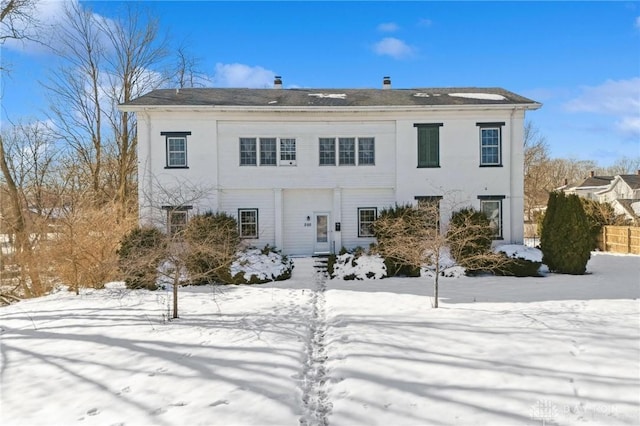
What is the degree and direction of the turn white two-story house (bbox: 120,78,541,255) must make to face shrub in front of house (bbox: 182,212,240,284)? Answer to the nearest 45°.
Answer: approximately 45° to its right

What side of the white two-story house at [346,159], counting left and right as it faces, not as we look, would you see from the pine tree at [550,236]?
left

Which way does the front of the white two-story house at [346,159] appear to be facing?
toward the camera

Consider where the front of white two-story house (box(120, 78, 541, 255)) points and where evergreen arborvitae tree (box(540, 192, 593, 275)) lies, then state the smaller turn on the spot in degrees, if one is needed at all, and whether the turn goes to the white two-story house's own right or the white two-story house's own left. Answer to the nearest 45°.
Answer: approximately 90° to the white two-story house's own left

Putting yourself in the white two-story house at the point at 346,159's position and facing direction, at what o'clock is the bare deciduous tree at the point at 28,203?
The bare deciduous tree is roughly at 3 o'clock from the white two-story house.
